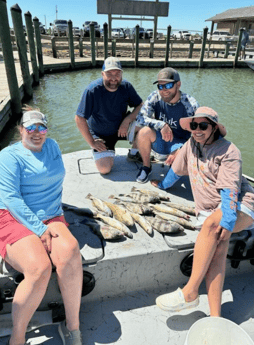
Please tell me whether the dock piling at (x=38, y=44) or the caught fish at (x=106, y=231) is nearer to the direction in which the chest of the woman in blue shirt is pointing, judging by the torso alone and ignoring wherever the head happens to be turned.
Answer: the caught fish

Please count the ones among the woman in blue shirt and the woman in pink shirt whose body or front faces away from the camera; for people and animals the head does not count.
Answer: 0

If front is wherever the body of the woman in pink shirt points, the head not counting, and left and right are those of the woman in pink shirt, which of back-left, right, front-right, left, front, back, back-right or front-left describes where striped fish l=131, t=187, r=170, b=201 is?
right

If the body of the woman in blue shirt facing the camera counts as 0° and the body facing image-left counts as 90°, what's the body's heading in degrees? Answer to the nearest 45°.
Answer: approximately 315°

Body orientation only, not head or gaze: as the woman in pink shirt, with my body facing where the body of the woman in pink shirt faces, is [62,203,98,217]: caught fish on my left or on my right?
on my right

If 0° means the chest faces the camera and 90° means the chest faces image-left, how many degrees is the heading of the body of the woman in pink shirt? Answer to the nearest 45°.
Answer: approximately 45°

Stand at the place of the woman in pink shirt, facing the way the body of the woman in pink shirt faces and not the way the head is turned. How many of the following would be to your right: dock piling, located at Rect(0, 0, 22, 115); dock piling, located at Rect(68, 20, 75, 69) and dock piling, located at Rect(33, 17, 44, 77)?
3

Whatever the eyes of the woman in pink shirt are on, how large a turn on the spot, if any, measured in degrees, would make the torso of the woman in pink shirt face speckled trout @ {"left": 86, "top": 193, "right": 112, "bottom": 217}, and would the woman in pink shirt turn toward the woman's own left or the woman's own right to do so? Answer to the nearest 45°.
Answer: approximately 45° to the woman's own right

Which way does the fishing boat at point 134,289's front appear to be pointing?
away from the camera

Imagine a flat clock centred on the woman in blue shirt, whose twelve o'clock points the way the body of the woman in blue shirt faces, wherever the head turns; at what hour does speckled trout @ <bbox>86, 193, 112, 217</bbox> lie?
The speckled trout is roughly at 9 o'clock from the woman in blue shirt.
